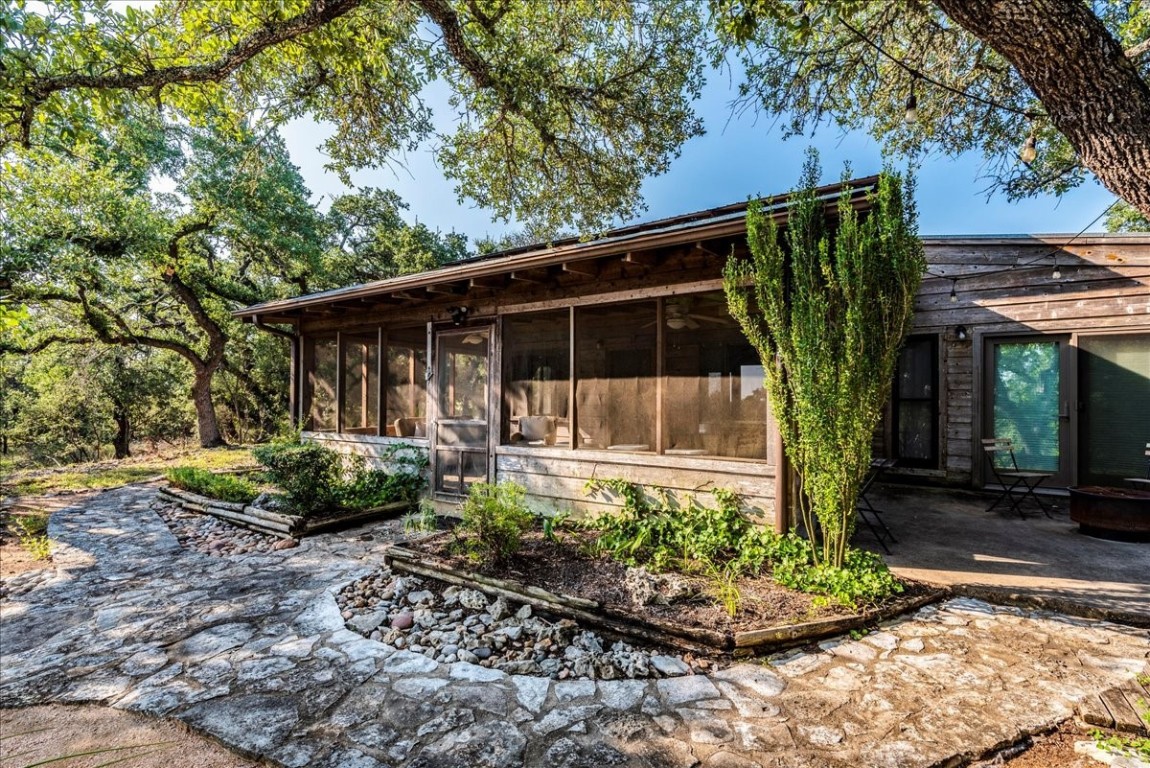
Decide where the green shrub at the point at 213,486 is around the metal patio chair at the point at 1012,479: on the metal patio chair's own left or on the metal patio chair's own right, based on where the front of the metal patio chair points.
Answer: on the metal patio chair's own right

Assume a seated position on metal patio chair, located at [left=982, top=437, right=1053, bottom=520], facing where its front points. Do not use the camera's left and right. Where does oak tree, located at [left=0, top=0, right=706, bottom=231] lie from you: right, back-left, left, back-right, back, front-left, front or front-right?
right

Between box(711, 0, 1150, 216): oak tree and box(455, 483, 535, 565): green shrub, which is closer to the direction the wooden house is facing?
the green shrub

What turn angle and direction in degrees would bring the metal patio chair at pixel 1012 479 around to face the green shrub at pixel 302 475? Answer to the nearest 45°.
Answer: approximately 90° to its right

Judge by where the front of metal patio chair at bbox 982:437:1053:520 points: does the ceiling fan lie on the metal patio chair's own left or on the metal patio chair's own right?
on the metal patio chair's own right

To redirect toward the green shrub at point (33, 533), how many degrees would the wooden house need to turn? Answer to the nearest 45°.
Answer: approximately 45° to its right

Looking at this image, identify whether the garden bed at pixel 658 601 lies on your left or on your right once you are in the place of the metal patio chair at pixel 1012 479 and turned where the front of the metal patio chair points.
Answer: on your right

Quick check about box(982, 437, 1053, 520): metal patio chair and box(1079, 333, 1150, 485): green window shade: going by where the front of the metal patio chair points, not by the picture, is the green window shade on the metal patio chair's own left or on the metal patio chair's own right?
on the metal patio chair's own left
